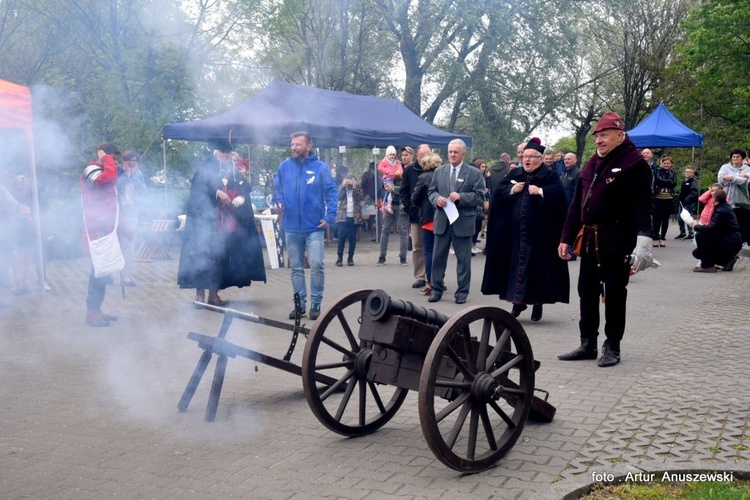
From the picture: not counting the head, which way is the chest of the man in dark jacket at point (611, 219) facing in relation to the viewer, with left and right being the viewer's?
facing the viewer and to the left of the viewer

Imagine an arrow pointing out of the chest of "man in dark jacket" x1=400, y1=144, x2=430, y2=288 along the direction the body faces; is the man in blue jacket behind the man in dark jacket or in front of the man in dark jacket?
in front

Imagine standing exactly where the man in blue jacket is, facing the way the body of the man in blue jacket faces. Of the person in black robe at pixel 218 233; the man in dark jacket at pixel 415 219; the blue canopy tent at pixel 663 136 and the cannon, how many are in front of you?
1

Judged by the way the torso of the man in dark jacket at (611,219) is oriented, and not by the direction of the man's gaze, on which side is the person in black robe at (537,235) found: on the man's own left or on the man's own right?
on the man's own right

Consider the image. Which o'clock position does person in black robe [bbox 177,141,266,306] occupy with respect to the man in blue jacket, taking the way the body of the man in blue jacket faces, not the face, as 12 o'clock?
The person in black robe is roughly at 4 o'clock from the man in blue jacket.

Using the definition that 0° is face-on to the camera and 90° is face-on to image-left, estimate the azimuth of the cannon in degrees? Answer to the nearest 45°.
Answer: approximately 45°

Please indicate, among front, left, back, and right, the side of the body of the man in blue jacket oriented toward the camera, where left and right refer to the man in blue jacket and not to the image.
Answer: front
